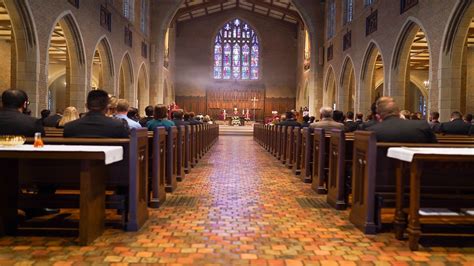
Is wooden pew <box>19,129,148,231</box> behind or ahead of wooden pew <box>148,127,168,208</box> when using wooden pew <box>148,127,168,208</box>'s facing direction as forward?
behind

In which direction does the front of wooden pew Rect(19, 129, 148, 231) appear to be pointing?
away from the camera

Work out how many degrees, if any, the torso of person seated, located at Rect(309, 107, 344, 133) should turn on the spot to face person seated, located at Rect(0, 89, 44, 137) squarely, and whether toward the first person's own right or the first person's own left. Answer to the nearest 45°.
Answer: approximately 135° to the first person's own left

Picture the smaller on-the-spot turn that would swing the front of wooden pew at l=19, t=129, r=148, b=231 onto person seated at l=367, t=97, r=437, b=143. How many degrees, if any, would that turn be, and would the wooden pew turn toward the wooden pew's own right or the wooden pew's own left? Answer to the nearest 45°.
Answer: approximately 90° to the wooden pew's own right

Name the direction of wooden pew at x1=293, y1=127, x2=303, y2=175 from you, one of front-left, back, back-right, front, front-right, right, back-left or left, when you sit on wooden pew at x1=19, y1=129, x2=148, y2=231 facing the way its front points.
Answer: front-right

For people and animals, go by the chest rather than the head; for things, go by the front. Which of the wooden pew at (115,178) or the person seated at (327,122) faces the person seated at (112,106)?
the wooden pew

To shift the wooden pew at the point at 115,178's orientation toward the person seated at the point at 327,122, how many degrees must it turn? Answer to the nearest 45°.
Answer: approximately 45° to its right

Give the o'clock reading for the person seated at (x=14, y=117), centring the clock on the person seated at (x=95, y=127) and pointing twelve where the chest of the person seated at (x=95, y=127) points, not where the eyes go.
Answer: the person seated at (x=14, y=117) is roughly at 10 o'clock from the person seated at (x=95, y=127).

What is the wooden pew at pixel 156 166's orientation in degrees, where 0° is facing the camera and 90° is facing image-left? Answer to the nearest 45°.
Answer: approximately 180°

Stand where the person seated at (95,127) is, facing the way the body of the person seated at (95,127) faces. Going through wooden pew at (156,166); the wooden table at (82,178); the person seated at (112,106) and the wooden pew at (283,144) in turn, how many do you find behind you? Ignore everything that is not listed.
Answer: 1

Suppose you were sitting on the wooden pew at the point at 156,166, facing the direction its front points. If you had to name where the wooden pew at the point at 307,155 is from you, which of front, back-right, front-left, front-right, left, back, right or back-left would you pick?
front-right

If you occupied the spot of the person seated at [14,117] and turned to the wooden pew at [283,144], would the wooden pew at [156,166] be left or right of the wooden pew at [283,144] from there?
right

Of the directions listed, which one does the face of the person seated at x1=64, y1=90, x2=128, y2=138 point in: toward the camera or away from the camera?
away from the camera

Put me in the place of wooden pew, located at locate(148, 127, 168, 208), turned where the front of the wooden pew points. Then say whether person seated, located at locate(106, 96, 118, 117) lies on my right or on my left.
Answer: on my left

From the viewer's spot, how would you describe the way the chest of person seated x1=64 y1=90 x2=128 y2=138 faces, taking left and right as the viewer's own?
facing away from the viewer

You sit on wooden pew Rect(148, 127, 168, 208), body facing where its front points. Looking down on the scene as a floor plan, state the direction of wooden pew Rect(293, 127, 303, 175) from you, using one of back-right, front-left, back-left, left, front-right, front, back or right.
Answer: front-right

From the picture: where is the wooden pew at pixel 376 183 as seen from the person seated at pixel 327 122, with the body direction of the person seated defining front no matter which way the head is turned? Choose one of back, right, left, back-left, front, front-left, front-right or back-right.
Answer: back
